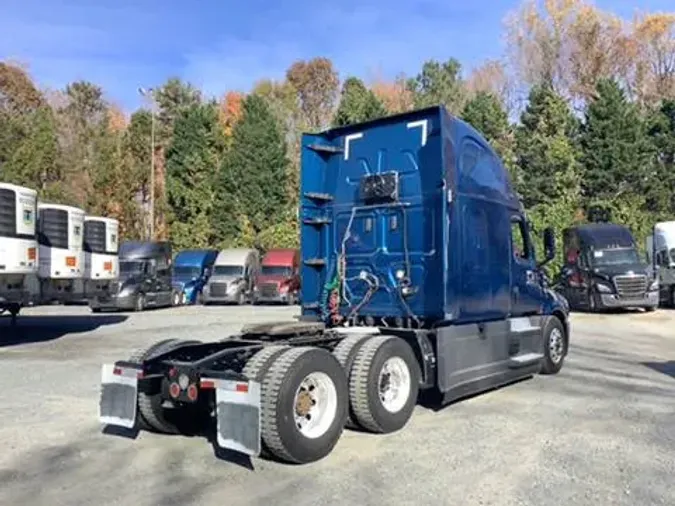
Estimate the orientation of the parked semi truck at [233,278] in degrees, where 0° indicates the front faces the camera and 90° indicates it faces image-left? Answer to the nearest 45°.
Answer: approximately 45°

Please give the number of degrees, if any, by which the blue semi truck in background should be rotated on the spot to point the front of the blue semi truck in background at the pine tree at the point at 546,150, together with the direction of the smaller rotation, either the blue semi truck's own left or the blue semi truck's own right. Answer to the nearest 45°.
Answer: approximately 135° to the blue semi truck's own left

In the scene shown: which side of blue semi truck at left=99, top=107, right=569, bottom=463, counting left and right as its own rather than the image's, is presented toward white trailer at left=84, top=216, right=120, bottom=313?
left

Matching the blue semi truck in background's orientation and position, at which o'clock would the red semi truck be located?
The red semi truck is roughly at 9 o'clock from the blue semi truck in background.

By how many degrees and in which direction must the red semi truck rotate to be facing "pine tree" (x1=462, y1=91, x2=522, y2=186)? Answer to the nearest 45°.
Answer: approximately 180°

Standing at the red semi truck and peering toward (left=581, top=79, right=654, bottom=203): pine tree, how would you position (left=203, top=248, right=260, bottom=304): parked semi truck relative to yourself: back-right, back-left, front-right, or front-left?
back-left
